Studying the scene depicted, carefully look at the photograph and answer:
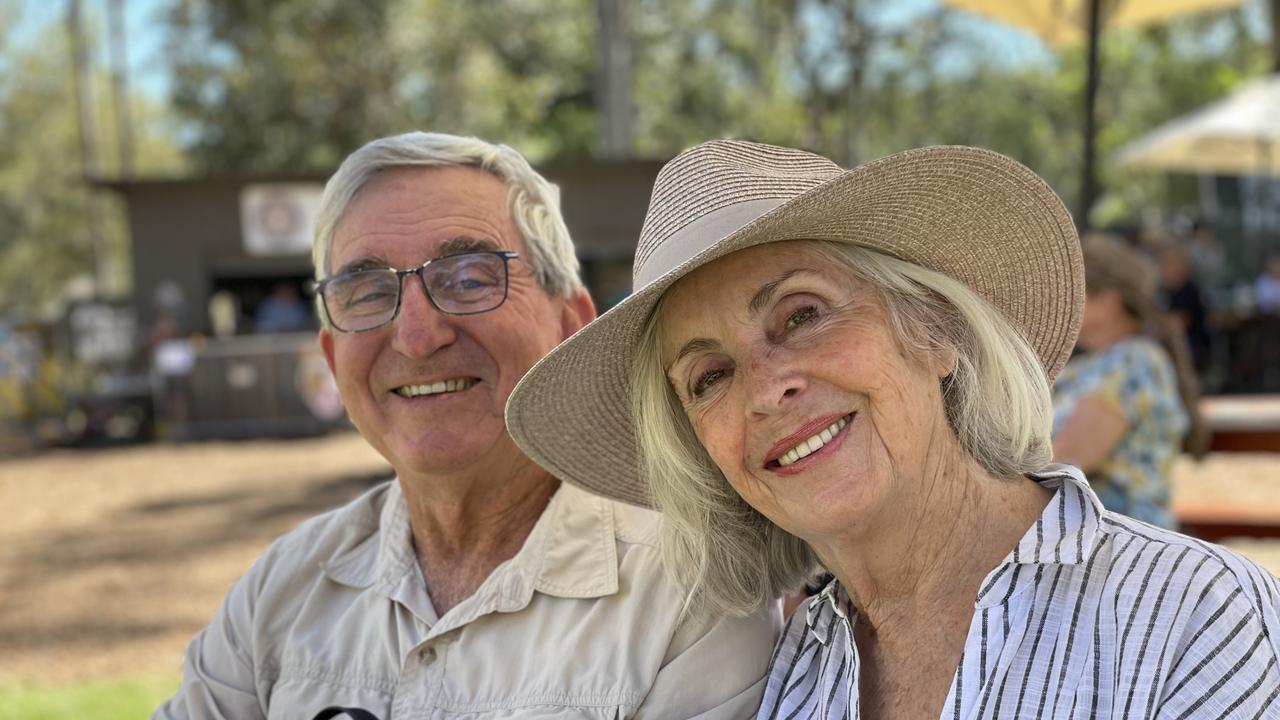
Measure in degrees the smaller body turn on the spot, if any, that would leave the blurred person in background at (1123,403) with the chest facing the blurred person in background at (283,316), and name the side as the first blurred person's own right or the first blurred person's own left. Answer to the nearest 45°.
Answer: approximately 45° to the first blurred person's own right

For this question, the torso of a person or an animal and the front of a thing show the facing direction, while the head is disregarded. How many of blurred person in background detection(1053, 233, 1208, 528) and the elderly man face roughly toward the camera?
1

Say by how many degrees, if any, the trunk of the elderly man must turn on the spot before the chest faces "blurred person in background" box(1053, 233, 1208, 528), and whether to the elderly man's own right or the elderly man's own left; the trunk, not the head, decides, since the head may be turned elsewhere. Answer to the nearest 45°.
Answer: approximately 135° to the elderly man's own left

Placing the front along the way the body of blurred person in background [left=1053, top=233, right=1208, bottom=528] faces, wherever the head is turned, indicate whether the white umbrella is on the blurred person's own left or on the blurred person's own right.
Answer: on the blurred person's own right

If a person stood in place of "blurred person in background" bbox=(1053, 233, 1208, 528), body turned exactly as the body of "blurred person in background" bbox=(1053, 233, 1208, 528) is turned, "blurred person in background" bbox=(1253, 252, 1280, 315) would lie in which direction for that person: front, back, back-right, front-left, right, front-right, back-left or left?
right

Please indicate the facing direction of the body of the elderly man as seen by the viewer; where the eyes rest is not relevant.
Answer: toward the camera

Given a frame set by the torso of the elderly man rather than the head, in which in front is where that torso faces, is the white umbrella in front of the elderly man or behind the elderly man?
behind

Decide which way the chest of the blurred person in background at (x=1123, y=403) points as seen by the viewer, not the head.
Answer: to the viewer's left

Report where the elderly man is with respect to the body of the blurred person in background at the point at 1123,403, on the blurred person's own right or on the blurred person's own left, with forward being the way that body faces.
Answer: on the blurred person's own left

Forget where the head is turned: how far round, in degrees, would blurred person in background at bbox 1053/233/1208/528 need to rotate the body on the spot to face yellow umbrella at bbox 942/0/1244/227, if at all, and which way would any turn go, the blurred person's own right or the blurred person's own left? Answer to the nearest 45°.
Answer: approximately 90° to the blurred person's own right

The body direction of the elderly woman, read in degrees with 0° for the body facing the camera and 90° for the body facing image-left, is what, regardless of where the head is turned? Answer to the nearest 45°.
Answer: approximately 45°

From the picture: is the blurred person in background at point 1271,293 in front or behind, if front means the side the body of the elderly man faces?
behind
